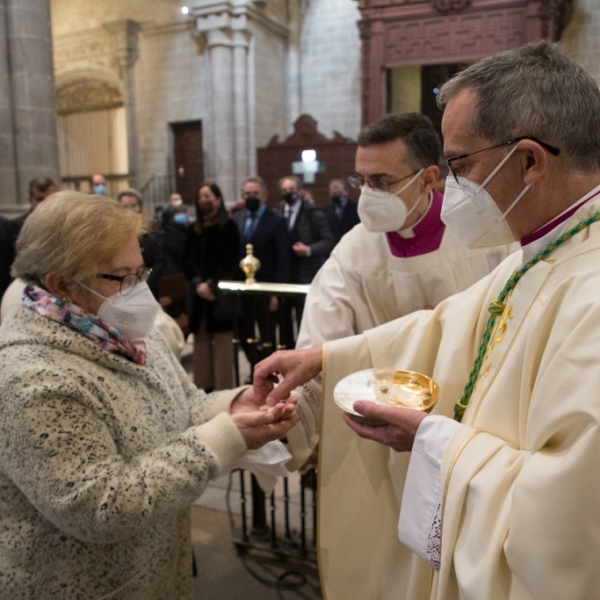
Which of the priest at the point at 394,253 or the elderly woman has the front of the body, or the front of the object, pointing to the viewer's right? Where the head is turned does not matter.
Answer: the elderly woman

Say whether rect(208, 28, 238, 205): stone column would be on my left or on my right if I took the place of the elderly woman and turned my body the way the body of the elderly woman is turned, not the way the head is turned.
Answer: on my left

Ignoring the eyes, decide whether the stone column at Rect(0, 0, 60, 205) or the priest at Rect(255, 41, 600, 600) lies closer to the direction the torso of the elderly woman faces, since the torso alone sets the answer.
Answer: the priest

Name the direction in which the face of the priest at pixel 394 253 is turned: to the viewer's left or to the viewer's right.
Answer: to the viewer's left

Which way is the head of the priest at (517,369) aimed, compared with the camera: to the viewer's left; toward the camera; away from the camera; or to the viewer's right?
to the viewer's left

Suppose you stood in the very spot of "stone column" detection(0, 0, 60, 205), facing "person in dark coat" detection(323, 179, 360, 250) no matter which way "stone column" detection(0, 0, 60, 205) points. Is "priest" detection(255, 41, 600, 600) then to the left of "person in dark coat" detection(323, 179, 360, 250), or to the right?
right

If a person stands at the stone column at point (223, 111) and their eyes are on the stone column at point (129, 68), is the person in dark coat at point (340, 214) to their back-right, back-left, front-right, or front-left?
back-left

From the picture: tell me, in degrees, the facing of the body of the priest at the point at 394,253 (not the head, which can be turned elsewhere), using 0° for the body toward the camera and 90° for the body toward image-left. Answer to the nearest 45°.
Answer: approximately 45°

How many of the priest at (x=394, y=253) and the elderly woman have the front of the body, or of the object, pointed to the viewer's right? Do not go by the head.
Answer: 1

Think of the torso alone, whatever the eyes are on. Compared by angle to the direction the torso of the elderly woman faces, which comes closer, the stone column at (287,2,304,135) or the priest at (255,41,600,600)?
the priest

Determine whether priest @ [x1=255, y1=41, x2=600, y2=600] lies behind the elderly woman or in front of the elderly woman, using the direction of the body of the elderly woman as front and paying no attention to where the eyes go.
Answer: in front

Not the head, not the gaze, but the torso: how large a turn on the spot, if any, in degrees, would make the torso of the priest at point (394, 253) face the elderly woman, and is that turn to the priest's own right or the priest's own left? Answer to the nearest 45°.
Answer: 0° — they already face them

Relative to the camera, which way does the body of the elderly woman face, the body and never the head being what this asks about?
to the viewer's right

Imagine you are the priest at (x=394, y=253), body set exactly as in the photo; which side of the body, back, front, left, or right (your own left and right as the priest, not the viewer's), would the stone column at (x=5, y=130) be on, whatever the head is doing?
right
